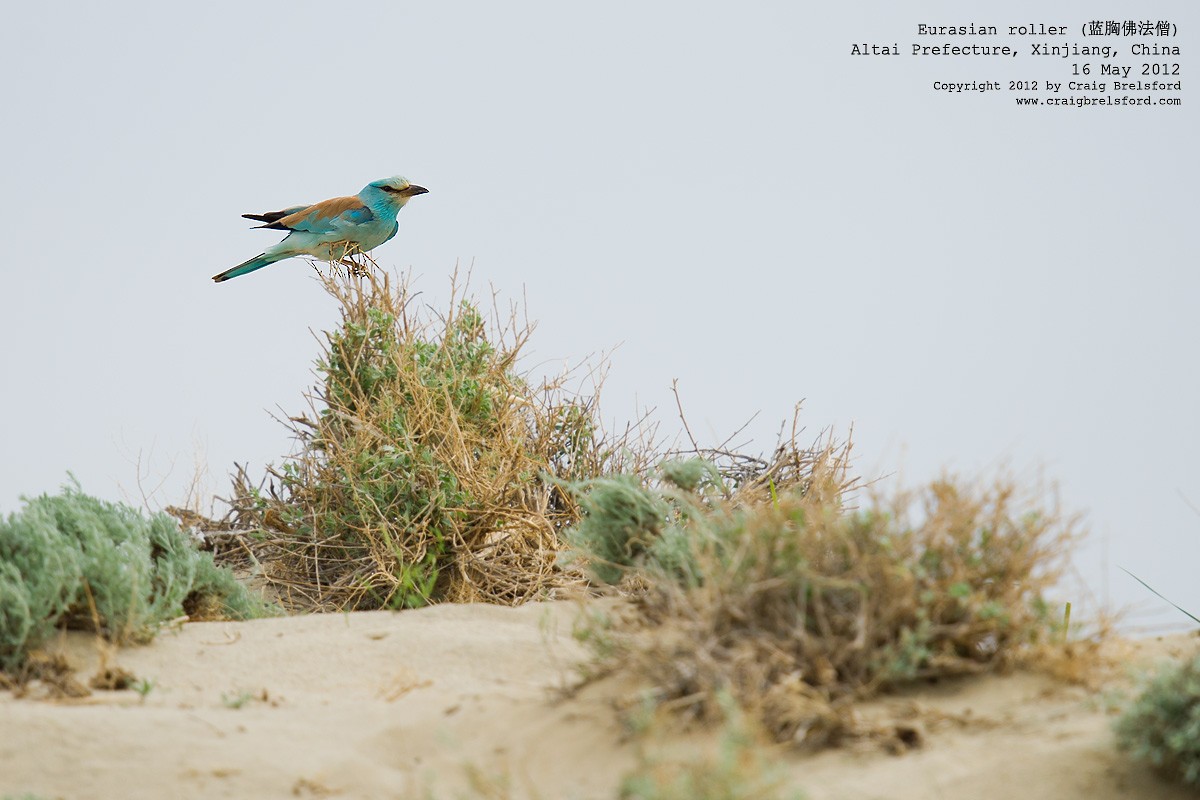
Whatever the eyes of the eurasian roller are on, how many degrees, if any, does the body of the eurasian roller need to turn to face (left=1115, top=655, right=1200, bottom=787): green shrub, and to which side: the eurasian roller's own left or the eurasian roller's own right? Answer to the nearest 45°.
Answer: approximately 90° to the eurasian roller's own right

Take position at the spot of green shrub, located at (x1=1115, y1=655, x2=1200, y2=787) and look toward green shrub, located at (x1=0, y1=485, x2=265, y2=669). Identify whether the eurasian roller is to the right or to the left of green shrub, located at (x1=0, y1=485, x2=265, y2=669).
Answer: right

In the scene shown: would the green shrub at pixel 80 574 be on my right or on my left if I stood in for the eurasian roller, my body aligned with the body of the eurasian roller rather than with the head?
on my right

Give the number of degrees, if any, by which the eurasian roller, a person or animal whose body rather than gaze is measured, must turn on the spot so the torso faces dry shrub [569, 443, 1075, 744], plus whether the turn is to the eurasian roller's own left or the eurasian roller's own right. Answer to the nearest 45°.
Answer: approximately 90° to the eurasian roller's own right

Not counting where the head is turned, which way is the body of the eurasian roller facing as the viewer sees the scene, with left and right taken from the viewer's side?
facing to the right of the viewer
